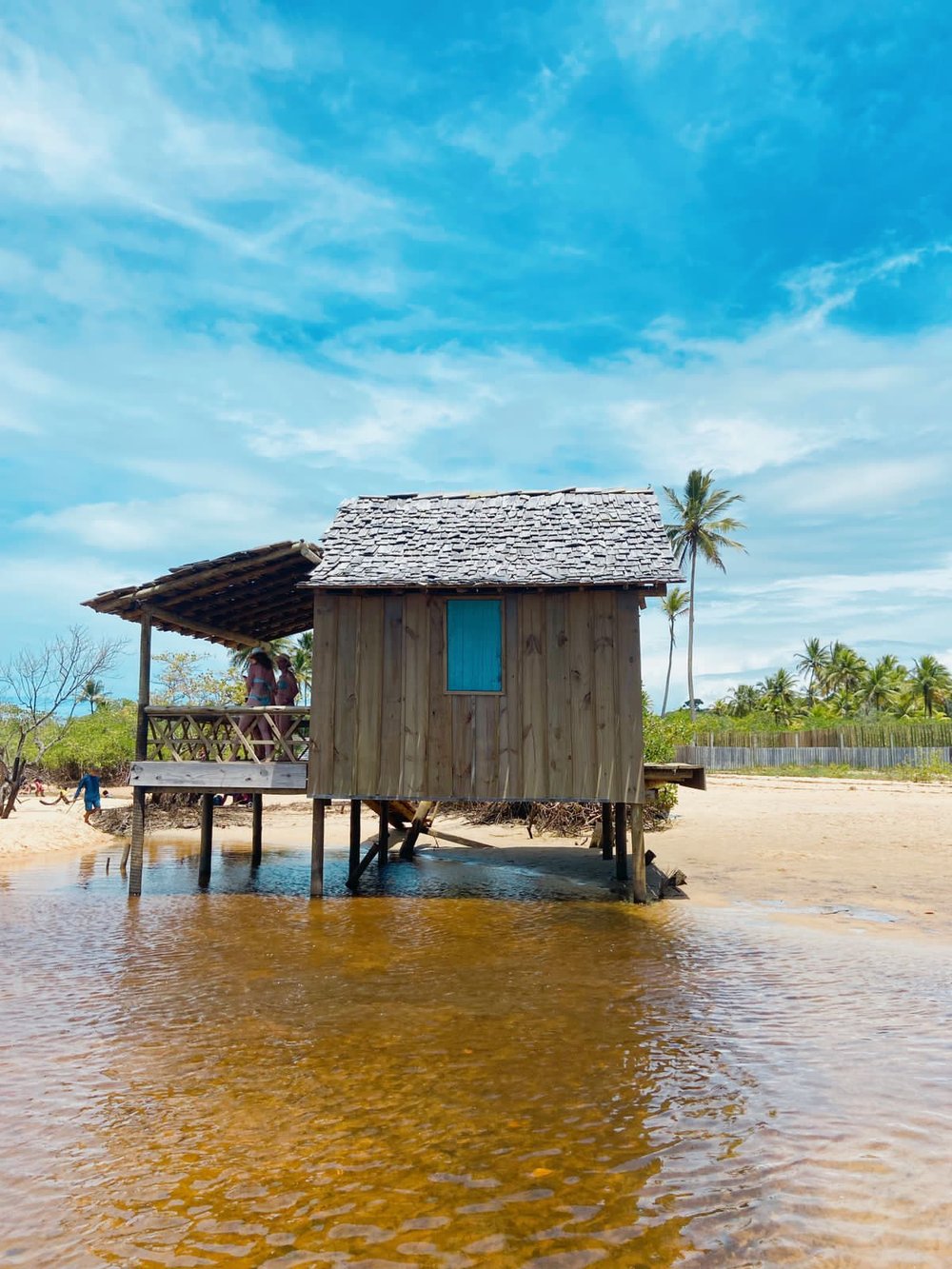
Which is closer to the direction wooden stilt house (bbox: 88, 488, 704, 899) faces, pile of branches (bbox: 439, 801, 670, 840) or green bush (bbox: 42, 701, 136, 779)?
the green bush
